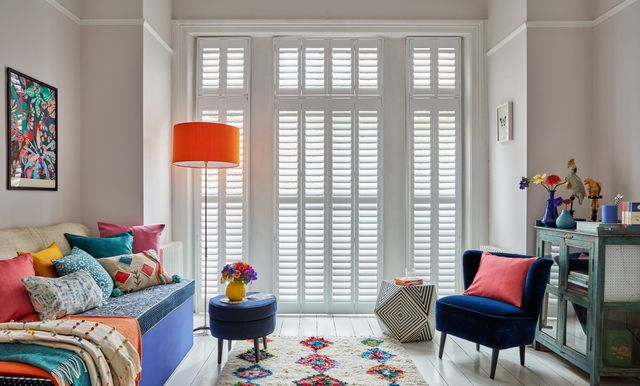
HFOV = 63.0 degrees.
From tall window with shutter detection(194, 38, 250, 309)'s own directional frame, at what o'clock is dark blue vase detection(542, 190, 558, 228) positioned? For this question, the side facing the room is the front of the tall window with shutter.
The dark blue vase is roughly at 10 o'clock from the tall window with shutter.

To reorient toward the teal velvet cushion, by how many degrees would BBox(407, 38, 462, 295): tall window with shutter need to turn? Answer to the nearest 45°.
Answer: approximately 45° to its right

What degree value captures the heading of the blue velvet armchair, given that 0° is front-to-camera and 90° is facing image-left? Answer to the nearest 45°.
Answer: approximately 45°

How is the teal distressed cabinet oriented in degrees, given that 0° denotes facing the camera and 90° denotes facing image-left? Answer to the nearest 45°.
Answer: approximately 45°

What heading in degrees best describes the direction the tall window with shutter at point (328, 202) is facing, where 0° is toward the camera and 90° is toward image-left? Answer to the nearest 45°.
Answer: approximately 0°

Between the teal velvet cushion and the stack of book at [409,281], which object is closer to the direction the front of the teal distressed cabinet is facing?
the teal velvet cushion

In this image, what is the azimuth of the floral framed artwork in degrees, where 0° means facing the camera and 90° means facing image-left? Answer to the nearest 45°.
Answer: approximately 315°

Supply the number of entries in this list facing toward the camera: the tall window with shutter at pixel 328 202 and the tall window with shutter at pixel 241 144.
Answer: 2
